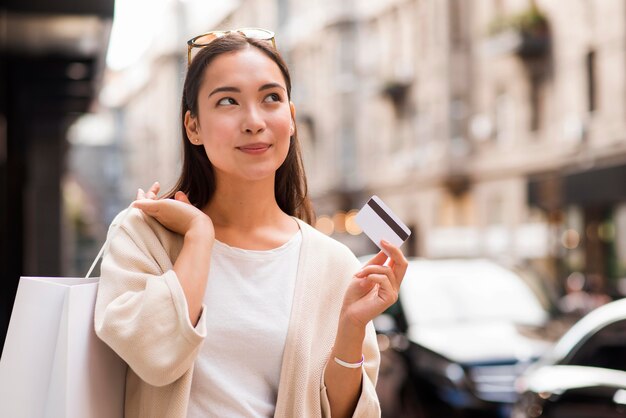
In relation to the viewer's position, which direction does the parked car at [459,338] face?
facing the viewer and to the right of the viewer

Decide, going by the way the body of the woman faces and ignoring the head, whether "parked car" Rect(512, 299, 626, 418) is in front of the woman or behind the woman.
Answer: behind

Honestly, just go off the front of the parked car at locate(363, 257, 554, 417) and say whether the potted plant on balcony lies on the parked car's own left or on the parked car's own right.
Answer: on the parked car's own left

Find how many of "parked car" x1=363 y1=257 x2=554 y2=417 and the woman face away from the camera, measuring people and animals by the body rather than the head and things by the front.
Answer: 0

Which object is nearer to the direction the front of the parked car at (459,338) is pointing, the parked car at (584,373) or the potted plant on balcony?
the parked car

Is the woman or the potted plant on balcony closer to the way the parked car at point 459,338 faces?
the woman

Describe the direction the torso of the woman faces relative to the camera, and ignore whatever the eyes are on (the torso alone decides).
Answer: toward the camera

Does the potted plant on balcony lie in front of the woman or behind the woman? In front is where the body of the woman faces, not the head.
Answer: behind

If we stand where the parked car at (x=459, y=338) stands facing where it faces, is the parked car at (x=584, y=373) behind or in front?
in front
